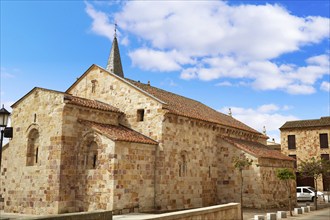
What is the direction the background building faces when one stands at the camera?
facing the viewer

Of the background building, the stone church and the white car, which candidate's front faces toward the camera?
the background building

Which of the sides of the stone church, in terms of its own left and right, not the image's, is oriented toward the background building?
front

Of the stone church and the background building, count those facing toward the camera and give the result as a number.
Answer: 1

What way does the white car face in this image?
to the viewer's right

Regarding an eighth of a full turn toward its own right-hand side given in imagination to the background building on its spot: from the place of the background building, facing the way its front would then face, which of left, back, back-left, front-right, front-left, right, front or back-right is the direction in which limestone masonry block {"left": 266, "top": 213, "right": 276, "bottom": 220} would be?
front-left

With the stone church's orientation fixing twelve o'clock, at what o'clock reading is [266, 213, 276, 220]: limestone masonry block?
The limestone masonry block is roughly at 2 o'clock from the stone church.

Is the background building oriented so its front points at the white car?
yes

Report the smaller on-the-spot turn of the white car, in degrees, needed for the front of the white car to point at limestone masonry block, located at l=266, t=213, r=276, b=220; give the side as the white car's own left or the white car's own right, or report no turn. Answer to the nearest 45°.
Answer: approximately 90° to the white car's own right

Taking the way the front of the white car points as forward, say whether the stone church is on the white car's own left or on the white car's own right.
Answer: on the white car's own right
